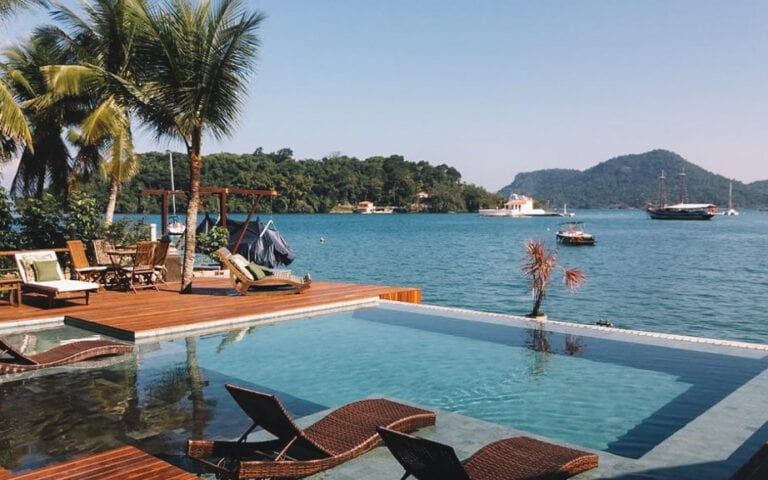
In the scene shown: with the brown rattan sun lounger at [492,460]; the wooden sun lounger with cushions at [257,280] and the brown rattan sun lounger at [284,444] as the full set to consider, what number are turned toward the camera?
0

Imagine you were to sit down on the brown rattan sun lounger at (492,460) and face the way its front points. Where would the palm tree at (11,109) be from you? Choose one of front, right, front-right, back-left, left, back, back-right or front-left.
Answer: left

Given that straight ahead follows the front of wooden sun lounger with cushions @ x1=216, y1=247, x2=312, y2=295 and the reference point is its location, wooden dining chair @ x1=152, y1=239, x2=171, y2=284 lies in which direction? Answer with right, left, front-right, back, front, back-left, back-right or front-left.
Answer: back-left

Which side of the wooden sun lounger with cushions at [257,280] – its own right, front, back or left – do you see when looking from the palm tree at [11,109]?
back

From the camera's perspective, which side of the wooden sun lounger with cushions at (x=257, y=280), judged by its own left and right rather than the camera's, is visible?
right

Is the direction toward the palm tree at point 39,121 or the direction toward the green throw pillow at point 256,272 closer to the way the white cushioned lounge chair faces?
the green throw pillow

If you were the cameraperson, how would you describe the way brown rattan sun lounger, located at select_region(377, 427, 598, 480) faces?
facing away from the viewer and to the right of the viewer

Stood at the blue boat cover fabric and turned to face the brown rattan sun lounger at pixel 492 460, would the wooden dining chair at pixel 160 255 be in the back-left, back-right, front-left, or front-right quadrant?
front-right

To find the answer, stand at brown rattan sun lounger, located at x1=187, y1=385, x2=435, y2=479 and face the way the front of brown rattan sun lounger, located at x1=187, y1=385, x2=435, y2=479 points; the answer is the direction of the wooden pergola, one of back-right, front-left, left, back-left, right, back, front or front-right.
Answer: front-left

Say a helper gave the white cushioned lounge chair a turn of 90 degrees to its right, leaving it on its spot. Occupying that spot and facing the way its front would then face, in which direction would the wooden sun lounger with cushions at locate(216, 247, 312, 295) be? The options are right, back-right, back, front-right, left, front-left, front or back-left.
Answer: back-left

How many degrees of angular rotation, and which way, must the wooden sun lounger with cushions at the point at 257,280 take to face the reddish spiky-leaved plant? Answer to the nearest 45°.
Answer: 0° — it already faces it

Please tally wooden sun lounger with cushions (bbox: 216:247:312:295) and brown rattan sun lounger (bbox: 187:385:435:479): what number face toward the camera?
0

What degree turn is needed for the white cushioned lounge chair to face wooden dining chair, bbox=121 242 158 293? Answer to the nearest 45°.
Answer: approximately 90° to its left
